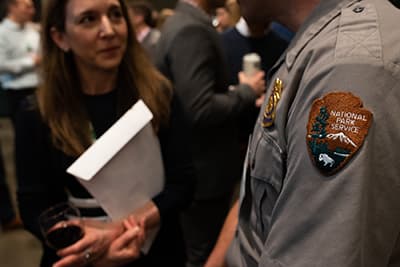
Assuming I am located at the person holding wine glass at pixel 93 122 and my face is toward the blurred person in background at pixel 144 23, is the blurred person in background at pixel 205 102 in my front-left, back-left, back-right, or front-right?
front-right

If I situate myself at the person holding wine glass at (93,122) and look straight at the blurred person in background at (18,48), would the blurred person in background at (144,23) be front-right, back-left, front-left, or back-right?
front-right

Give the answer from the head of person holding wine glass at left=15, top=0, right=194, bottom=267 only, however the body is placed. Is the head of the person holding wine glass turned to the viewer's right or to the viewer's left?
to the viewer's right

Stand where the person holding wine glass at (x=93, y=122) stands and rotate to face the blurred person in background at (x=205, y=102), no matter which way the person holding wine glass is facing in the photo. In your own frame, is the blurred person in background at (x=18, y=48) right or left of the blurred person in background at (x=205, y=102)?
left

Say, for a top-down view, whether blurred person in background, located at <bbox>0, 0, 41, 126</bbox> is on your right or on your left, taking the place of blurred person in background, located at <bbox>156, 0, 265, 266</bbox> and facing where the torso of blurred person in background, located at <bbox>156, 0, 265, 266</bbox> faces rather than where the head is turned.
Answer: on your left

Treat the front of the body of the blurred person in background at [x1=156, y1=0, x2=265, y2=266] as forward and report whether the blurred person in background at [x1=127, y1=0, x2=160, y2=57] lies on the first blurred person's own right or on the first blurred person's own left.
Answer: on the first blurred person's own left
